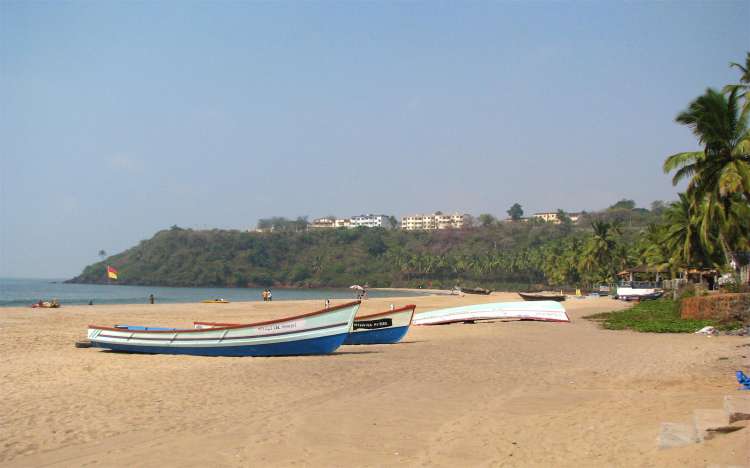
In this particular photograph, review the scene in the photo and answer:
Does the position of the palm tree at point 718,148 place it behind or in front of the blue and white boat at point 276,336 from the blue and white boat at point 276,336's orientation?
in front

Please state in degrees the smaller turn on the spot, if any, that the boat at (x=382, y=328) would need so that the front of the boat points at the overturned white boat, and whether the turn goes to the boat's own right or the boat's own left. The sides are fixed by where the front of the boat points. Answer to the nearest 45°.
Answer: approximately 45° to the boat's own left

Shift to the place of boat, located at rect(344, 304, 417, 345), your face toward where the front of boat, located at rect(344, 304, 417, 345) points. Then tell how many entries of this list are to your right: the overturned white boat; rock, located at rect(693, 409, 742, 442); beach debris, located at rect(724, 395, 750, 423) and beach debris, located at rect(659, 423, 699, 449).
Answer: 3

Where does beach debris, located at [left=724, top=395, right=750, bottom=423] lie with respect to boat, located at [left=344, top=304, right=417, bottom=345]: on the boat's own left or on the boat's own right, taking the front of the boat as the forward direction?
on the boat's own right

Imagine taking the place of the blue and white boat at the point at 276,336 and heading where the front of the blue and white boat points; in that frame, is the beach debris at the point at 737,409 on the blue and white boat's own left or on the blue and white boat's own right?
on the blue and white boat's own right

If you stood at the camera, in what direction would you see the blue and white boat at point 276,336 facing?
facing to the right of the viewer

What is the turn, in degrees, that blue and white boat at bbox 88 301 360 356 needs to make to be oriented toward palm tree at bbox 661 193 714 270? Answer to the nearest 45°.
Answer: approximately 45° to its left

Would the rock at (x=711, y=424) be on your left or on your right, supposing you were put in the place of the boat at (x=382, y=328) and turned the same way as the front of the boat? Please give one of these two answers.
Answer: on your right

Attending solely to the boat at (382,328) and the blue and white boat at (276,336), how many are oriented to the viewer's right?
2

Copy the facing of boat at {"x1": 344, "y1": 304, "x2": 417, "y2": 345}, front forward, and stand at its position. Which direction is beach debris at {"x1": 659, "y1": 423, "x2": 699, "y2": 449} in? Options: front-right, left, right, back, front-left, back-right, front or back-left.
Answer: right

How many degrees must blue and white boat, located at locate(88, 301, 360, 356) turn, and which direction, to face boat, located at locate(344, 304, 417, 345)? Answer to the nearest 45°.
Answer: approximately 45° to its left

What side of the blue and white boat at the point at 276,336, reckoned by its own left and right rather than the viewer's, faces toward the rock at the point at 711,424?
right

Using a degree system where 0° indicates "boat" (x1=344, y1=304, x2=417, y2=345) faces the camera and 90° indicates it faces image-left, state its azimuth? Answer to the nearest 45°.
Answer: approximately 270°
